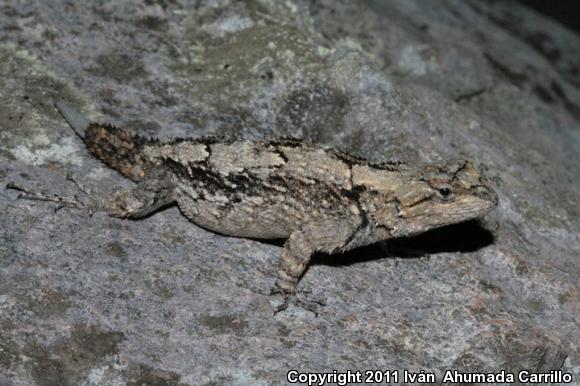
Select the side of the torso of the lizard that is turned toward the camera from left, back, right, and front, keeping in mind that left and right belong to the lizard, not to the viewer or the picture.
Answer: right
